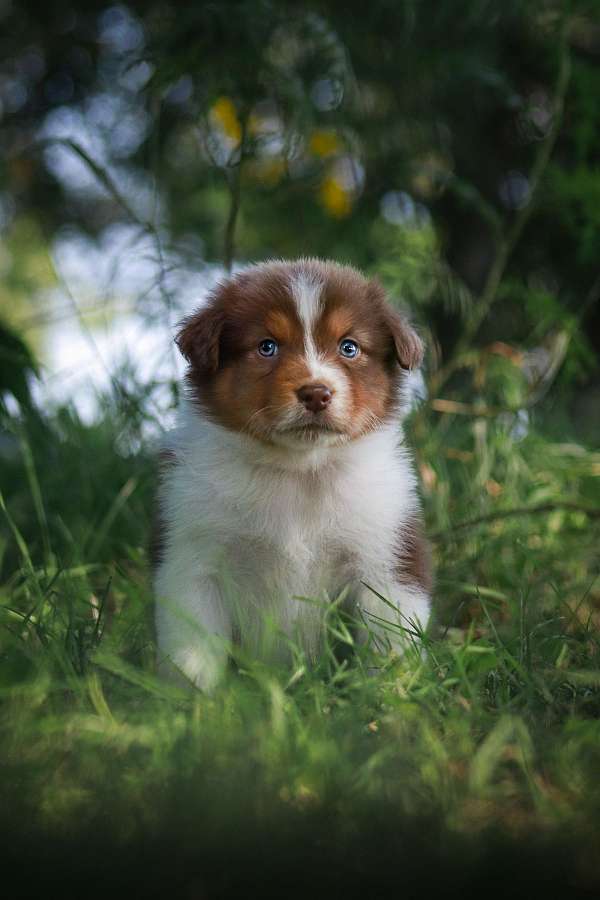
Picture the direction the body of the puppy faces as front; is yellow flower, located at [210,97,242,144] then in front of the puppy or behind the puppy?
behind

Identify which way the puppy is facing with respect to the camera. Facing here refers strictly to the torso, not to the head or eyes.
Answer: toward the camera

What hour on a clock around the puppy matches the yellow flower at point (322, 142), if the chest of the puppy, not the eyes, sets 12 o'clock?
The yellow flower is roughly at 6 o'clock from the puppy.

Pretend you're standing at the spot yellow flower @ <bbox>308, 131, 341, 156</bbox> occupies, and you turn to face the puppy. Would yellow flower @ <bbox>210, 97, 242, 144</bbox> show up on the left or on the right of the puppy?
right

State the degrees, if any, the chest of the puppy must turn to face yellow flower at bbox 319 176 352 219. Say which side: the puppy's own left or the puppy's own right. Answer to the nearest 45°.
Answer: approximately 180°
